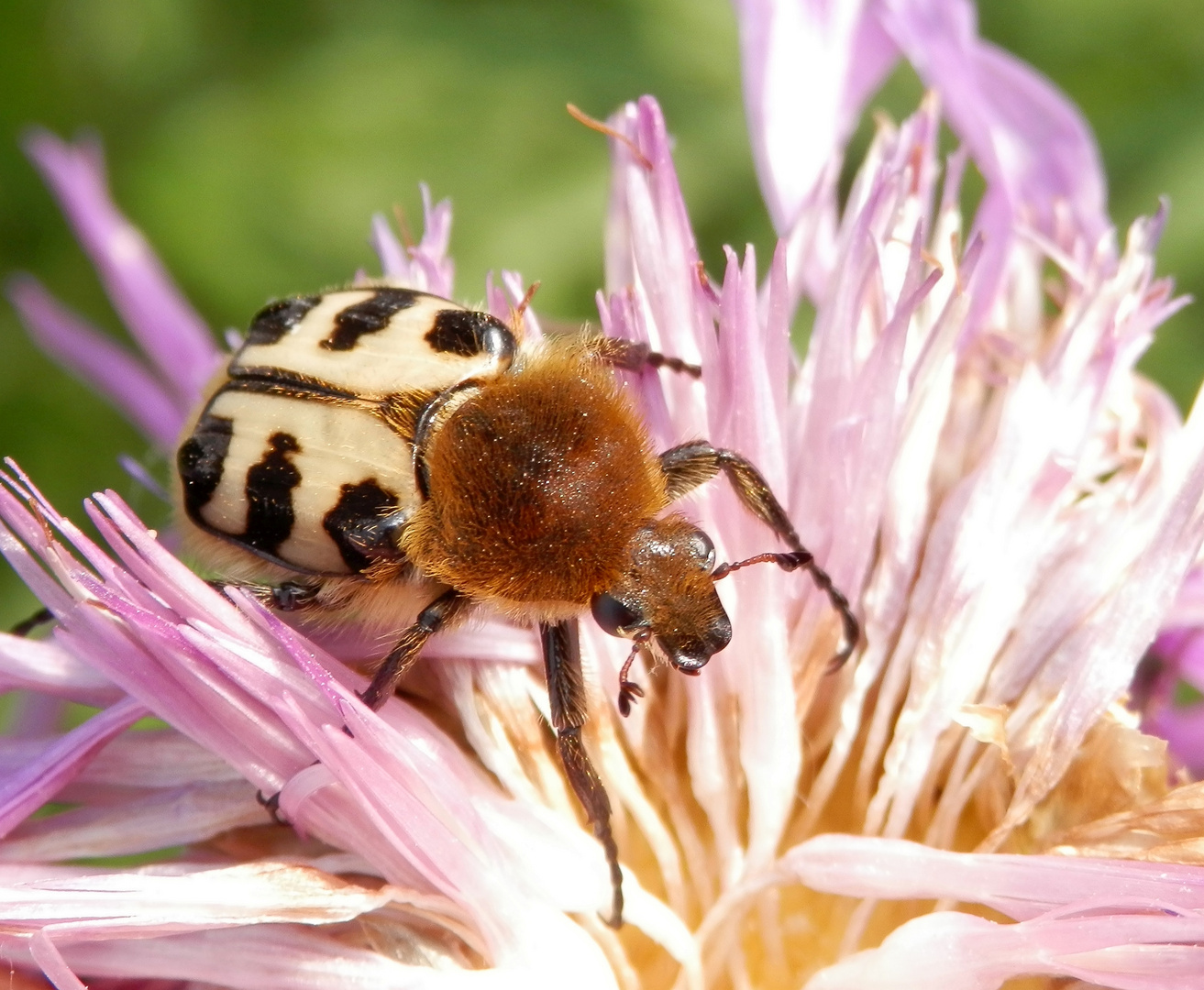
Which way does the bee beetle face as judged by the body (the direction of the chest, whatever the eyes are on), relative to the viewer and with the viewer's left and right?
facing the viewer and to the right of the viewer
